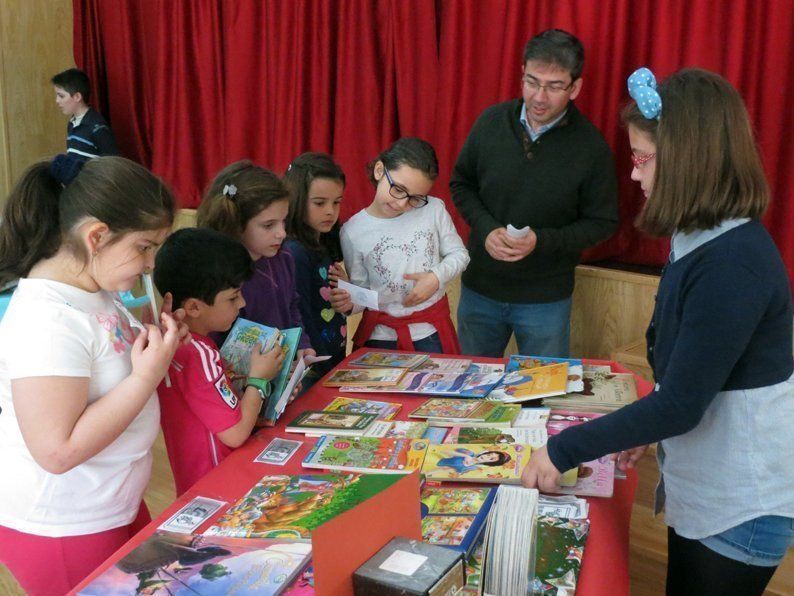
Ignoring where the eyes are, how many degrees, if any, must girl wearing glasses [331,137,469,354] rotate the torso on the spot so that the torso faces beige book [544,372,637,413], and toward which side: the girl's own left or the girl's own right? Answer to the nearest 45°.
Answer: approximately 45° to the girl's own left

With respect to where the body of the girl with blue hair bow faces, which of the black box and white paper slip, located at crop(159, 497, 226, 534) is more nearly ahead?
the white paper slip

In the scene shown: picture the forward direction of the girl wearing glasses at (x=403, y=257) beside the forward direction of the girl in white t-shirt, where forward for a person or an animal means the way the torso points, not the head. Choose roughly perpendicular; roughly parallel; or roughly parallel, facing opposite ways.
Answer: roughly perpendicular

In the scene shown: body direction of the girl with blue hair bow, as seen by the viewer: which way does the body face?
to the viewer's left

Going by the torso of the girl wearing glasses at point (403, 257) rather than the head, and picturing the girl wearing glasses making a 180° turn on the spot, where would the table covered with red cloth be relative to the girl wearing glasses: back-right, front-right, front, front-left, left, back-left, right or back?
back

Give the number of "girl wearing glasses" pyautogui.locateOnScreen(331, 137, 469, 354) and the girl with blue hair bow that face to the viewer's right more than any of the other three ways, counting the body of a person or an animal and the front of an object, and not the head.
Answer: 0

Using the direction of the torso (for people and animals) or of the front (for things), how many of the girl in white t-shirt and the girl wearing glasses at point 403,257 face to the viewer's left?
0

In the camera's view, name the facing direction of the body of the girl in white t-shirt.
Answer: to the viewer's right

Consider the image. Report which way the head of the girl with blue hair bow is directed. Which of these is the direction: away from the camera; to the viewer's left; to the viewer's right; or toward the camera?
to the viewer's left

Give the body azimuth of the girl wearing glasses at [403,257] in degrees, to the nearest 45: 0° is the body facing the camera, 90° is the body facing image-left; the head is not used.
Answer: approximately 0°
